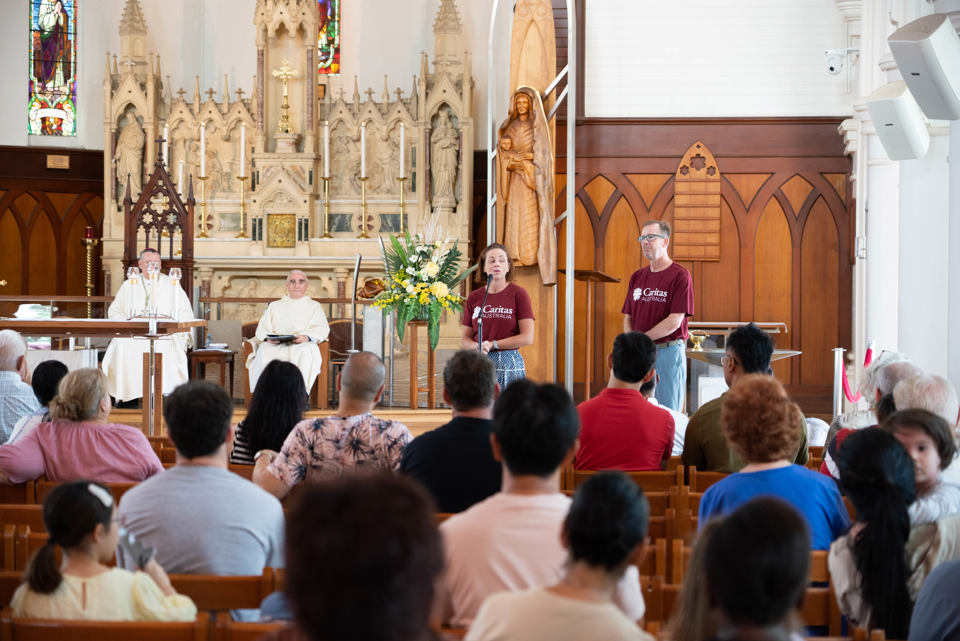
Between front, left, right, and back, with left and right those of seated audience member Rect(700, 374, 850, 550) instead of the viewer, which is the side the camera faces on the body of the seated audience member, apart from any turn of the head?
back

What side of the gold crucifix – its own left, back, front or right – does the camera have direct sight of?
front

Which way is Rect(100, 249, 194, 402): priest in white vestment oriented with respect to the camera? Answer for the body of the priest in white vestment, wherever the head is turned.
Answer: toward the camera

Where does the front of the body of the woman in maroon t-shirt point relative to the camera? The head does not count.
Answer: toward the camera

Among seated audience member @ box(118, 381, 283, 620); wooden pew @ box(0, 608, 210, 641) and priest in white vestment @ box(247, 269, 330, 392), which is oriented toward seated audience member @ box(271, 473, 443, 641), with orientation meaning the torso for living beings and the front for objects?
the priest in white vestment

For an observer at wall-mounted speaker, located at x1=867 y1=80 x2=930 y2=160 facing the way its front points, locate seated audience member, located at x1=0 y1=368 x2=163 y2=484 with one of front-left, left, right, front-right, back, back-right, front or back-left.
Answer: front

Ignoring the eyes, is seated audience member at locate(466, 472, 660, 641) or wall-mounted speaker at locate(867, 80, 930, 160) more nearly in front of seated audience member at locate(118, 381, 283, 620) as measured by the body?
the wall-mounted speaker

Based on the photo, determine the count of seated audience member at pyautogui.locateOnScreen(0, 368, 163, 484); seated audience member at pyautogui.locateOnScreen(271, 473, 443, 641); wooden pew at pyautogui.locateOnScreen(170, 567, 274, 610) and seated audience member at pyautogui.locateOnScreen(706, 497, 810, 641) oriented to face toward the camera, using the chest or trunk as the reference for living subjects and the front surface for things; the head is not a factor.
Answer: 0

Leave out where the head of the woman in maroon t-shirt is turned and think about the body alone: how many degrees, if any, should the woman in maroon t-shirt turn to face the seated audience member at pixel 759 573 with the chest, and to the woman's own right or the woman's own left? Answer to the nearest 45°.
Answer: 0° — they already face them

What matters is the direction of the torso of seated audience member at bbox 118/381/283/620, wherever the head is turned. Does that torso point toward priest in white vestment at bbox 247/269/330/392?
yes

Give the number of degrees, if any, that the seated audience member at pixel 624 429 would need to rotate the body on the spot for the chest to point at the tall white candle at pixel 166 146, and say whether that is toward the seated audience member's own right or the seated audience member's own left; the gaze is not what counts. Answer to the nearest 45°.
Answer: approximately 45° to the seated audience member's own left

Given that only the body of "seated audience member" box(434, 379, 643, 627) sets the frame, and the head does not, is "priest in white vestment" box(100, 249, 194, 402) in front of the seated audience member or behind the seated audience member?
in front

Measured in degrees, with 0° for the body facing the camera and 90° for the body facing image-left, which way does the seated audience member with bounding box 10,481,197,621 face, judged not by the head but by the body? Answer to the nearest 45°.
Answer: approximately 225°

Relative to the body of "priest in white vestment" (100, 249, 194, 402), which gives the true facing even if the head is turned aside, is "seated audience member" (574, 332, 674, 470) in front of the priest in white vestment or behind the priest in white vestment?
in front

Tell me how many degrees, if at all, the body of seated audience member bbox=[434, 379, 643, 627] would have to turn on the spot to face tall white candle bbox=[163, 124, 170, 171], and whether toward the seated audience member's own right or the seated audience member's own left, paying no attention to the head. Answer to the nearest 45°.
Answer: approximately 45° to the seated audience member's own left

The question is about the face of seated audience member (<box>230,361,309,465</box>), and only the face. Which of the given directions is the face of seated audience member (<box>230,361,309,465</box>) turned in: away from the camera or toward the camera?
away from the camera

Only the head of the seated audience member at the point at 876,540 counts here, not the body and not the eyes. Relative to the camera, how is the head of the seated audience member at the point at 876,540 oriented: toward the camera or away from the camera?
away from the camera

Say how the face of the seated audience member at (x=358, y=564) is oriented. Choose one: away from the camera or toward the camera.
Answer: away from the camera
